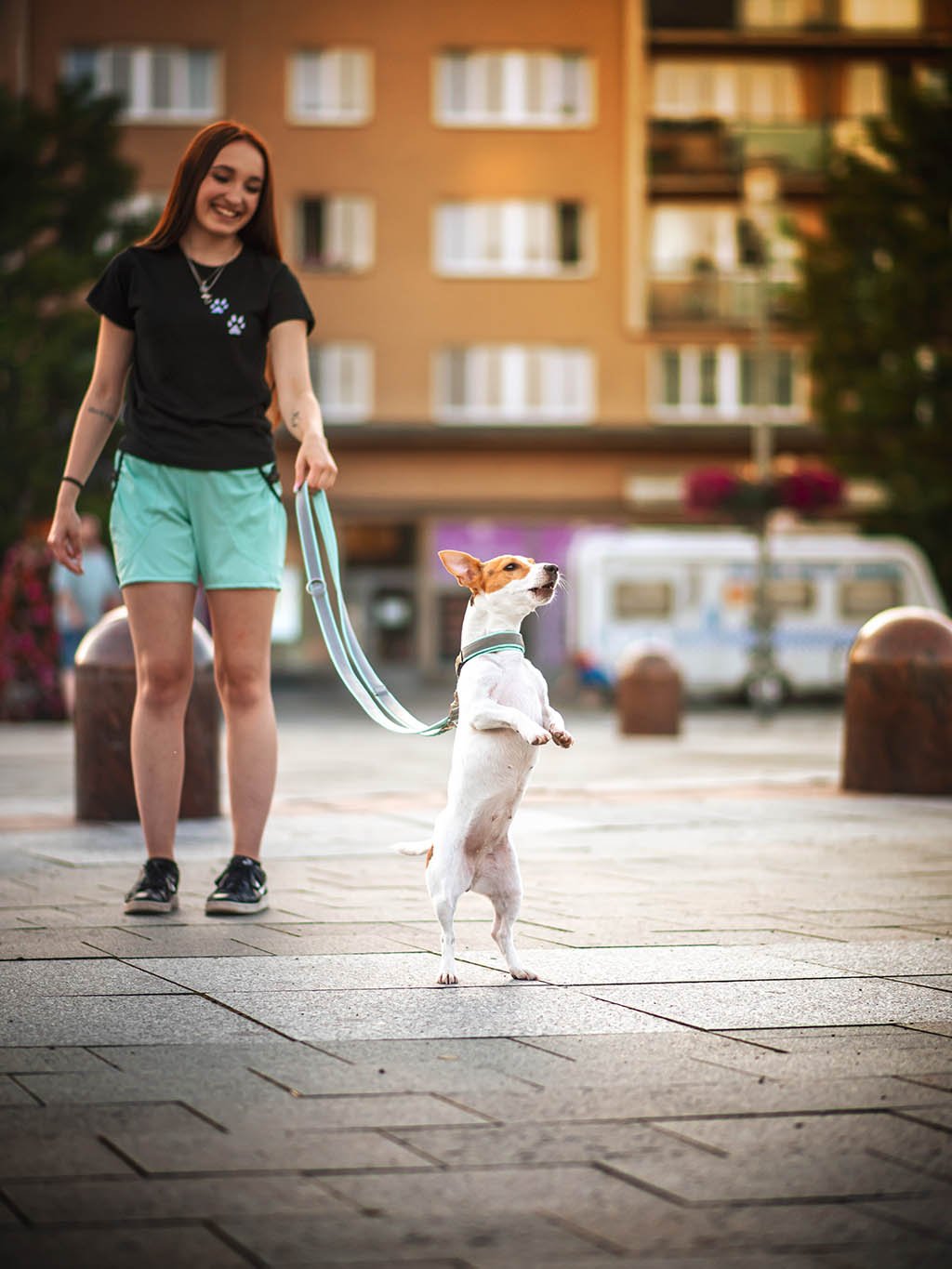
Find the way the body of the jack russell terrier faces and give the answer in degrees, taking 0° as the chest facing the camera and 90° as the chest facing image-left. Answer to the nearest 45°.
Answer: approximately 315°

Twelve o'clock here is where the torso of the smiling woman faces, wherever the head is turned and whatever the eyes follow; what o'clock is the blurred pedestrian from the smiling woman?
The blurred pedestrian is roughly at 6 o'clock from the smiling woman.

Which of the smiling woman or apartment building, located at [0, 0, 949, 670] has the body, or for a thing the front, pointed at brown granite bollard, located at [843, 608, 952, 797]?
the apartment building

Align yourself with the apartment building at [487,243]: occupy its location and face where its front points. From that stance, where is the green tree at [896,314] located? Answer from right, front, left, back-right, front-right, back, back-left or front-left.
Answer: front-left

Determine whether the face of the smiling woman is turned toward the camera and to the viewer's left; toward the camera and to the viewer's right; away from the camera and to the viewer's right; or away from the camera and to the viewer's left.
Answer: toward the camera and to the viewer's right

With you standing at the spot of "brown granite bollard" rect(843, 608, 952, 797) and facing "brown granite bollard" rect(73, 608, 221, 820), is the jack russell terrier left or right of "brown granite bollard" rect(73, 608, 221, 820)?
left

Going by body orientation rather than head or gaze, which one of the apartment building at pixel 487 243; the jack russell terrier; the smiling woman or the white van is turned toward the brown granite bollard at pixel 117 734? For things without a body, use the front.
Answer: the apartment building

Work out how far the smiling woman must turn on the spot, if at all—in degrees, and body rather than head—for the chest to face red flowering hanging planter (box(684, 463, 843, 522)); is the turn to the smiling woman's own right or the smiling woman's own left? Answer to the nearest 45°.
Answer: approximately 180°

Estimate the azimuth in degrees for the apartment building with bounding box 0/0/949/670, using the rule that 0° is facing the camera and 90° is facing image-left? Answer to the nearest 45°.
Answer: approximately 0°

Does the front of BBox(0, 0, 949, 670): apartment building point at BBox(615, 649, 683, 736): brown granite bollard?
yes

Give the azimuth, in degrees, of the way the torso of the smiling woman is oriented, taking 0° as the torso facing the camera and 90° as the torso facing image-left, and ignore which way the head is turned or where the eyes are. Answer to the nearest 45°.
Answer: approximately 0°
